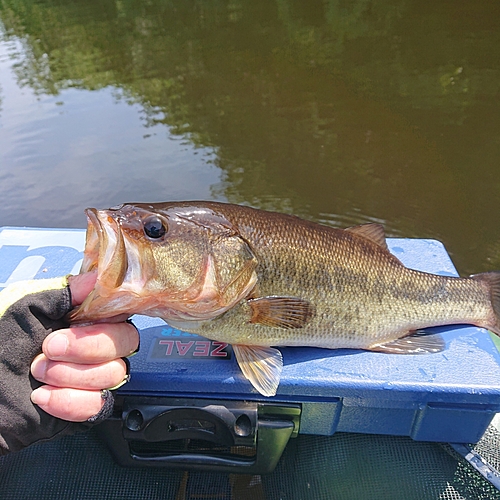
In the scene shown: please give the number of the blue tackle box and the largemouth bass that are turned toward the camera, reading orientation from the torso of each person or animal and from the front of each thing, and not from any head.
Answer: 1

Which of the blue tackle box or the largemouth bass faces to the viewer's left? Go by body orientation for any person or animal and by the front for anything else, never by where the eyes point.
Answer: the largemouth bass

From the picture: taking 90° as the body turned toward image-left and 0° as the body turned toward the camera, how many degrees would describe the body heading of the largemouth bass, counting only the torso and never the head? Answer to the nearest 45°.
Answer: approximately 90°

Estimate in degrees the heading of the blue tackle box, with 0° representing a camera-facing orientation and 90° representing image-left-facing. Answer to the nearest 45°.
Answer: approximately 0°

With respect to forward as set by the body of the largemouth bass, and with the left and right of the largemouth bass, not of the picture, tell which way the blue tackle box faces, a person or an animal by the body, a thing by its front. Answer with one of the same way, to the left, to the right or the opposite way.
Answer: to the left
